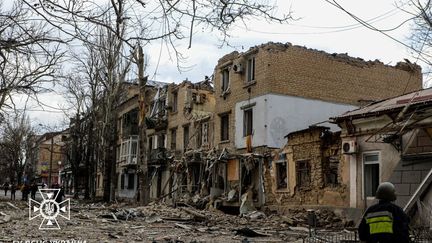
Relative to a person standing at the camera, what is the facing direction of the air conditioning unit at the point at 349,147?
facing the viewer and to the left of the viewer

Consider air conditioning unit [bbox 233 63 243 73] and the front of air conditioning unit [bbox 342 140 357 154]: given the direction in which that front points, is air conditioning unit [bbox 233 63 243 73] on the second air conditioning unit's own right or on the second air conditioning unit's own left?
on the second air conditioning unit's own right

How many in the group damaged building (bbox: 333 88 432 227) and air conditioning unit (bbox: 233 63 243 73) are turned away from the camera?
0

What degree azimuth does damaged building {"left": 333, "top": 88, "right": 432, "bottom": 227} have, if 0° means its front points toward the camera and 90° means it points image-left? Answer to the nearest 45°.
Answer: approximately 45°

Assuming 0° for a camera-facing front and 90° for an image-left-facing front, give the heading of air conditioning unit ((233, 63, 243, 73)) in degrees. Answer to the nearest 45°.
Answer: approximately 45°

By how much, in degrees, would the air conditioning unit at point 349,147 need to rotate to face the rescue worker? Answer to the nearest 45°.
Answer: approximately 45° to its left

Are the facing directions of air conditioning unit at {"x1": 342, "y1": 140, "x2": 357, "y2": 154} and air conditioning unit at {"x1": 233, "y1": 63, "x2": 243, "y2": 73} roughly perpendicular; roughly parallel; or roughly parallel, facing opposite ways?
roughly parallel

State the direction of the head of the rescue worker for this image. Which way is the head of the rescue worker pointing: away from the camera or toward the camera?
away from the camera

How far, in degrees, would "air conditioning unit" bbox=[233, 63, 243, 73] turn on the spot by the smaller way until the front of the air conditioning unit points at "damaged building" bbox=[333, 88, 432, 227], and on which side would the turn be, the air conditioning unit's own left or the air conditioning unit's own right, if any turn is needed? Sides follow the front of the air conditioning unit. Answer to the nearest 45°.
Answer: approximately 90° to the air conditioning unit's own left

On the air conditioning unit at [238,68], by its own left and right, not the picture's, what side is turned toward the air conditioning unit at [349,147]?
left
